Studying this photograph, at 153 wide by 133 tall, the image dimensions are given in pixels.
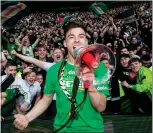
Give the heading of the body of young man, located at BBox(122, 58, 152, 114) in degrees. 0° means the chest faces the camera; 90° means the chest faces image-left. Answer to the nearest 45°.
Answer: approximately 45°

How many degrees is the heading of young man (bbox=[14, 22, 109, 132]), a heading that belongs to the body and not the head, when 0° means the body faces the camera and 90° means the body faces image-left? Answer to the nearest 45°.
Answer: approximately 0°
